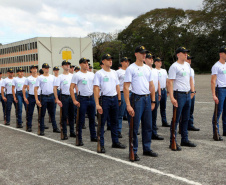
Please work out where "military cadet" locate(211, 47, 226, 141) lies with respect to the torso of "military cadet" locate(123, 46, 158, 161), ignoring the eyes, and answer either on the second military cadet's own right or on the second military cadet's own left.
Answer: on the second military cadet's own left

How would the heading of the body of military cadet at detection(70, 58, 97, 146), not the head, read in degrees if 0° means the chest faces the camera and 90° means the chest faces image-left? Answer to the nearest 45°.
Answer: approximately 315°

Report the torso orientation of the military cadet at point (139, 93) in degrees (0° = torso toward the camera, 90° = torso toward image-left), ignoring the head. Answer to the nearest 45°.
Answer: approximately 315°

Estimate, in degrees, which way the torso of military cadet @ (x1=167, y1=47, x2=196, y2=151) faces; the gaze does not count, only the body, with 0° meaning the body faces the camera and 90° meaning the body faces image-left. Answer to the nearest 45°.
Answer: approximately 315°

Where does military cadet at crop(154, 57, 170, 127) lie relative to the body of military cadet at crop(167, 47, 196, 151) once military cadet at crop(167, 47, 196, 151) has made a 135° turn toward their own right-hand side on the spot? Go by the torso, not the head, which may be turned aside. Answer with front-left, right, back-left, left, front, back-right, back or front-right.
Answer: right

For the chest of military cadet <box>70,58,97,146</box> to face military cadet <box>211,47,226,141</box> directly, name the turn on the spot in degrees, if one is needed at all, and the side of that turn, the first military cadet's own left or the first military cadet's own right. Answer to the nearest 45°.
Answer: approximately 45° to the first military cadet's own left

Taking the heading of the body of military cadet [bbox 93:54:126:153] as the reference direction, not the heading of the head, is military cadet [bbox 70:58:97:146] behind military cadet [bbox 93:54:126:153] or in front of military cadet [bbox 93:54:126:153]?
behind

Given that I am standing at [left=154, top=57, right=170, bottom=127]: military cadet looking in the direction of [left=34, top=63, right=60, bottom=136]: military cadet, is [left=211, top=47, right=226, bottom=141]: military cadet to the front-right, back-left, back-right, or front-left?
back-left

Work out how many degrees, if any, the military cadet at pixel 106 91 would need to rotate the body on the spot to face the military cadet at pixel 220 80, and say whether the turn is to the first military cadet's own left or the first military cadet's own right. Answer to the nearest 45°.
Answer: approximately 45° to the first military cadet's own left

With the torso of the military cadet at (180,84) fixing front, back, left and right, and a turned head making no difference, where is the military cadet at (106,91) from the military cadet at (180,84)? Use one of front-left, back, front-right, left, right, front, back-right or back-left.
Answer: back-right

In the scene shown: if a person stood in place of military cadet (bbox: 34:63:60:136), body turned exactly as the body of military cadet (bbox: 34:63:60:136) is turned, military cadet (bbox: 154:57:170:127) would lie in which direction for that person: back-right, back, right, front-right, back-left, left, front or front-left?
front-left
